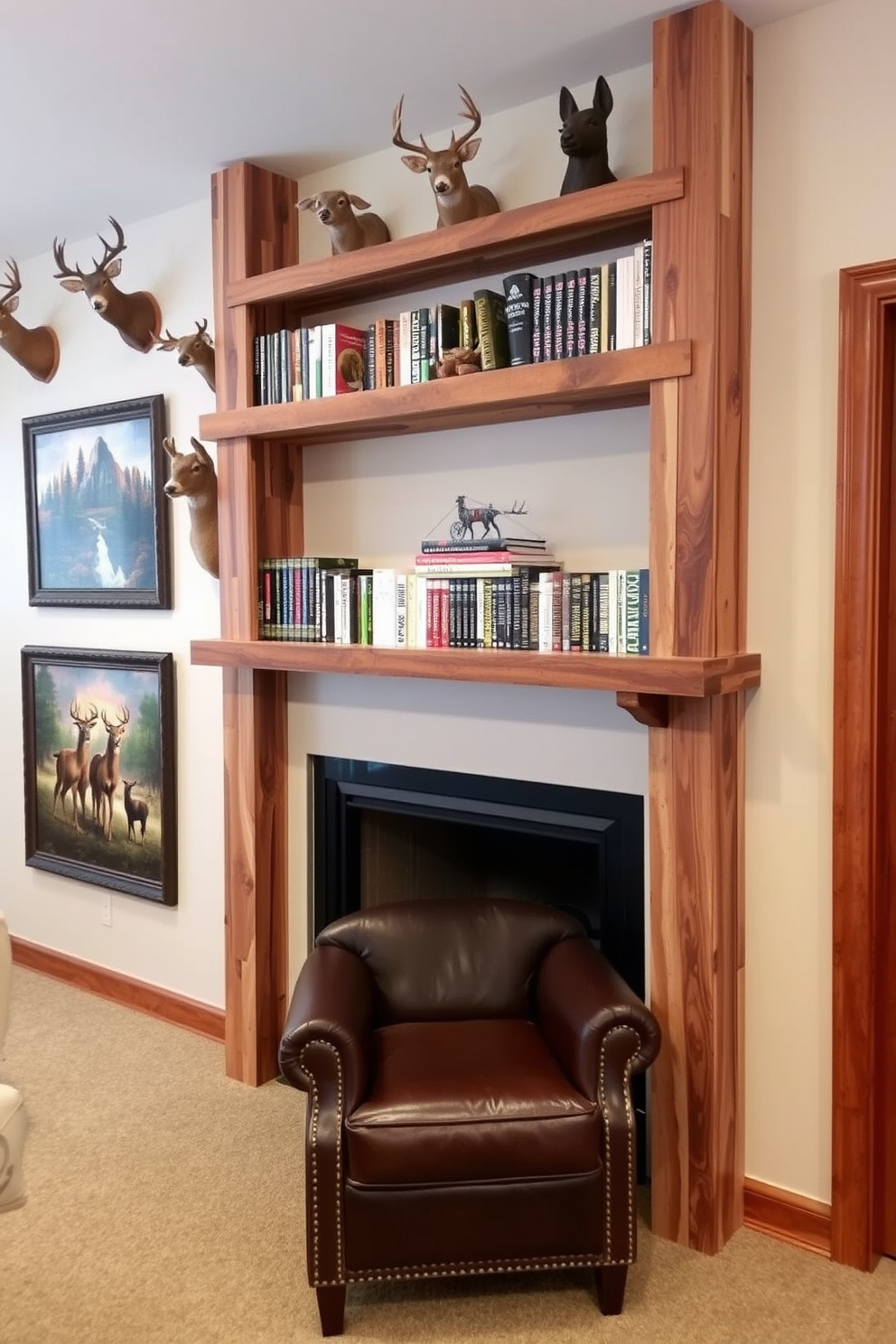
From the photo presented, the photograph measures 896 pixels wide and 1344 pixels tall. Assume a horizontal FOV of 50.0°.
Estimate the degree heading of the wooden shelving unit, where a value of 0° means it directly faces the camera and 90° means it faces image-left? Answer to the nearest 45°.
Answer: approximately 45°

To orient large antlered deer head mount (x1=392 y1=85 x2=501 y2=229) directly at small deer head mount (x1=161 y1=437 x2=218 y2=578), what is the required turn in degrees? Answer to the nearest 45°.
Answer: approximately 90° to its right

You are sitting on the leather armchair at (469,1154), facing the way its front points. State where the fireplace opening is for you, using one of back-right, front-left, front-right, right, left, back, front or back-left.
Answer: back

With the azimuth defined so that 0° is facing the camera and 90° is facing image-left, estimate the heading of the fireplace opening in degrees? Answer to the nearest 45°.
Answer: approximately 45°
